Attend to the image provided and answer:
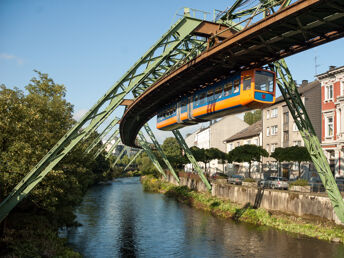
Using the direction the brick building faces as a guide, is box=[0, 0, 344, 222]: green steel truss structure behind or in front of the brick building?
in front

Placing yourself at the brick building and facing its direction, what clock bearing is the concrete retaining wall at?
The concrete retaining wall is roughly at 11 o'clock from the brick building.

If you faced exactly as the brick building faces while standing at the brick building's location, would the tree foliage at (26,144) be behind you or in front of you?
in front

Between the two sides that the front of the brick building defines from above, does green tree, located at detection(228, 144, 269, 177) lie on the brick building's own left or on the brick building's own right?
on the brick building's own right

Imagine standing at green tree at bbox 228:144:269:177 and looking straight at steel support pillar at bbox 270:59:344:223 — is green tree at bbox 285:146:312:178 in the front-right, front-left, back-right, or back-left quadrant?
front-left

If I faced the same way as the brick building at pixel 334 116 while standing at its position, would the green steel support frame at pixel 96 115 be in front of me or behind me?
in front

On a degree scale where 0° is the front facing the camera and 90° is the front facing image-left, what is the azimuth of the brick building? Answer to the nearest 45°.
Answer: approximately 45°

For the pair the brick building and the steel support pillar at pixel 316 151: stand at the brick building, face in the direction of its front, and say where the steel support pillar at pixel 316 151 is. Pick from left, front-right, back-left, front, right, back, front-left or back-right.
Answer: front-left

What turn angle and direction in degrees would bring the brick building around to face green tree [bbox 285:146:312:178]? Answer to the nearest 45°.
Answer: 0° — it already faces it
